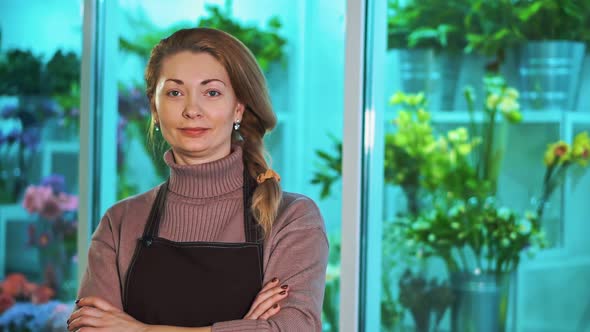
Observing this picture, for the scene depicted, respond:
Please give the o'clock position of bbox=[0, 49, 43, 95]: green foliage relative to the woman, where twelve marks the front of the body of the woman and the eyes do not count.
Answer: The green foliage is roughly at 5 o'clock from the woman.

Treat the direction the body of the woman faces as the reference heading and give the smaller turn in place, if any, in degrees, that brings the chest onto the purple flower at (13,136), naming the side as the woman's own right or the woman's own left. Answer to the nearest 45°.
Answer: approximately 135° to the woman's own right

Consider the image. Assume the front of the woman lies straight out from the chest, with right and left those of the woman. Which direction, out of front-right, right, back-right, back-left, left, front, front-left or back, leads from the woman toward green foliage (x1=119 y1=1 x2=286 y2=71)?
back

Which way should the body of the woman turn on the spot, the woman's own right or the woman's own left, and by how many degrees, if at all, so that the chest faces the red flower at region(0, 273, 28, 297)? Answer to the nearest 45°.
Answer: approximately 135° to the woman's own right

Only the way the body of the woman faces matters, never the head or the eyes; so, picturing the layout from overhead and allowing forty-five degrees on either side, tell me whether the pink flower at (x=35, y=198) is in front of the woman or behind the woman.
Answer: behind

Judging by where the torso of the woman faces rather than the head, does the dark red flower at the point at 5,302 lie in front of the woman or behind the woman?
behind

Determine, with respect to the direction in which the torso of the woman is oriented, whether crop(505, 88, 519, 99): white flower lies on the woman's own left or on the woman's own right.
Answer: on the woman's own left

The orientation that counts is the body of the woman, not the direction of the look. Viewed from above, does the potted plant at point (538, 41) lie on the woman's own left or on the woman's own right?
on the woman's own left

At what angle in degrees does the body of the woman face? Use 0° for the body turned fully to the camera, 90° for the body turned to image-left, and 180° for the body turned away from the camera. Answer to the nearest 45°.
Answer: approximately 0°

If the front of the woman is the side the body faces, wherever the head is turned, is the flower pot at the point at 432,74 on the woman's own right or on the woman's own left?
on the woman's own left
